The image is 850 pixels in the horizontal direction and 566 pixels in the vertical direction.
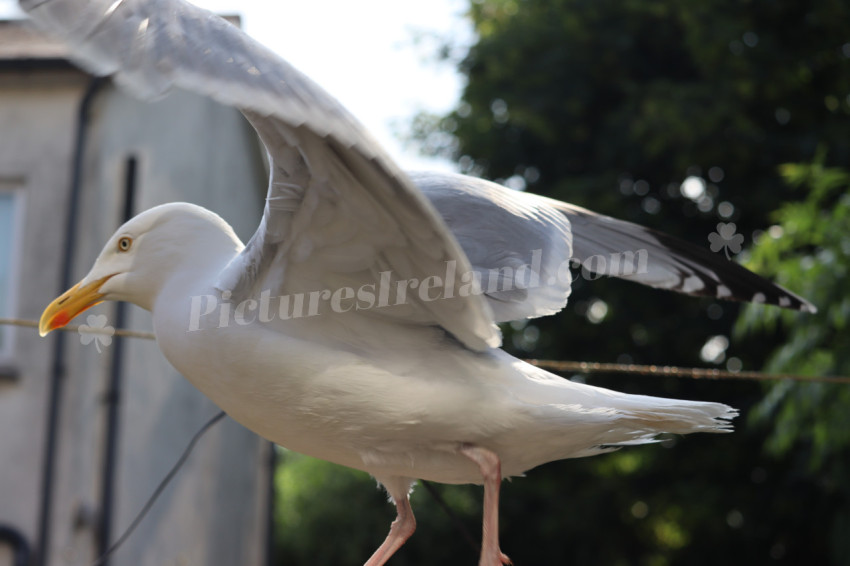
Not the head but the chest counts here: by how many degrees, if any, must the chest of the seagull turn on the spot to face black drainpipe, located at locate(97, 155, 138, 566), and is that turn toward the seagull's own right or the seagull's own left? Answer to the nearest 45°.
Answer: approximately 45° to the seagull's own right

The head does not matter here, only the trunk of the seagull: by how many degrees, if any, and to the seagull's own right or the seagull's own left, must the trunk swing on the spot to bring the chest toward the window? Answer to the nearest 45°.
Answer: approximately 45° to the seagull's own right

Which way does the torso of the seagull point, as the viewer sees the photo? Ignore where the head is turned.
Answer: to the viewer's left
